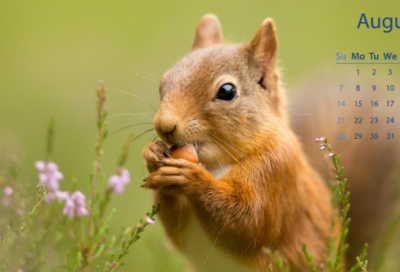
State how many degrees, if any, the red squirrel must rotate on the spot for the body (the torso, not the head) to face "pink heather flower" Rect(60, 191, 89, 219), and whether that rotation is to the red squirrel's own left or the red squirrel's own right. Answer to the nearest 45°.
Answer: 0° — it already faces it

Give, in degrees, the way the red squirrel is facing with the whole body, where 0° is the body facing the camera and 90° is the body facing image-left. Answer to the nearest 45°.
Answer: approximately 45°

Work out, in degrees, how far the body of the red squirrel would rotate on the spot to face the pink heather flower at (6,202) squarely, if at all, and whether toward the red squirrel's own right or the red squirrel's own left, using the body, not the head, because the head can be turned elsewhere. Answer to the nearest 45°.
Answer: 0° — it already faces it
